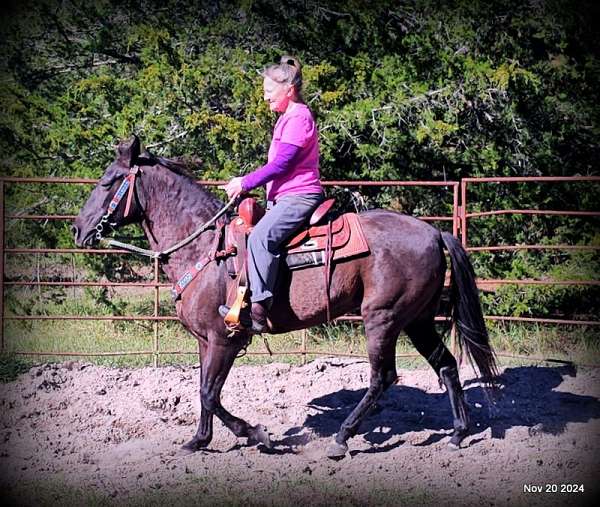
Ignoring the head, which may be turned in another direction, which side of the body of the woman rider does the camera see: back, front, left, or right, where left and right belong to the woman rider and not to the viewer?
left

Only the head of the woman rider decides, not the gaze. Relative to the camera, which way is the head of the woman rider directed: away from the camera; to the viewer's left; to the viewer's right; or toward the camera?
to the viewer's left

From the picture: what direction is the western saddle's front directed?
to the viewer's left

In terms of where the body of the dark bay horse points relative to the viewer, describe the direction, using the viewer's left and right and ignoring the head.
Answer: facing to the left of the viewer
